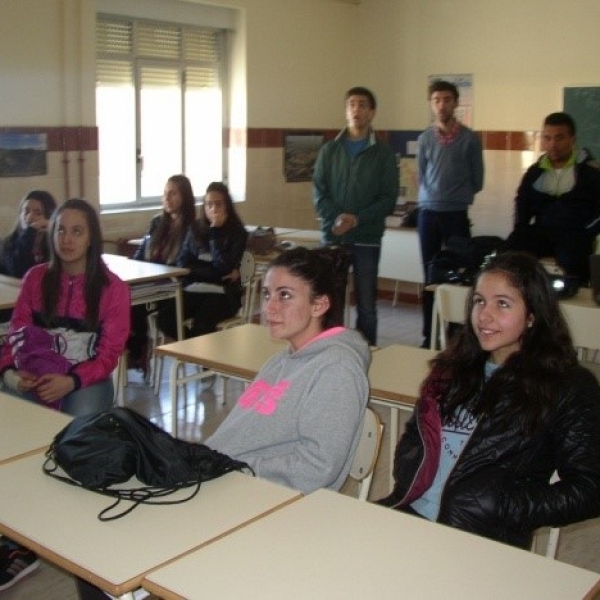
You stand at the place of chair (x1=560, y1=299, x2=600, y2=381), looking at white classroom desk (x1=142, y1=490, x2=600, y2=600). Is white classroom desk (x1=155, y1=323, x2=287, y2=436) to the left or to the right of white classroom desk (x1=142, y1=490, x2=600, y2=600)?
right

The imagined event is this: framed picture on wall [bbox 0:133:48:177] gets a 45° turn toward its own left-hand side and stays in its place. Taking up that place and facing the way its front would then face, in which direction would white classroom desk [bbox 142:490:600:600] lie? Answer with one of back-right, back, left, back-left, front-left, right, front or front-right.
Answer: front-right

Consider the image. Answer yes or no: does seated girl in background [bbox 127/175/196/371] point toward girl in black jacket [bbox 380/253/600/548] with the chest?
no

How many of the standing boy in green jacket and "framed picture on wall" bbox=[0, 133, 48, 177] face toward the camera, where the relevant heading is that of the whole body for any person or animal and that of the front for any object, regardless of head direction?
2

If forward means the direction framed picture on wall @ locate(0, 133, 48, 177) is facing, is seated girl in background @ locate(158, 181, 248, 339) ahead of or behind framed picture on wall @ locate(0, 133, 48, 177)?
ahead

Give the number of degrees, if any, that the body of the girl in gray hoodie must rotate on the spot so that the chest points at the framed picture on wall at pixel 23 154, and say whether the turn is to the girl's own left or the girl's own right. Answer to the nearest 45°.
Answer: approximately 90° to the girl's own right

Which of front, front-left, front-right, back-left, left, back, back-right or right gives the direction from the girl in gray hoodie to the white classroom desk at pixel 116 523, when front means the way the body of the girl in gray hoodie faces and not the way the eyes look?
front

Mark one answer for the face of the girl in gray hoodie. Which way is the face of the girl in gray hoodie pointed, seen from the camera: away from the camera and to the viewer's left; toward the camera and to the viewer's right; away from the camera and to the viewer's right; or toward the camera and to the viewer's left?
toward the camera and to the viewer's left

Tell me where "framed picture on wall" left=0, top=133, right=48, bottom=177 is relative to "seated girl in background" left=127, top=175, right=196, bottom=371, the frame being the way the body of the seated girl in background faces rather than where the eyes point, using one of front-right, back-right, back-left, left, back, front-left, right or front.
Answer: right

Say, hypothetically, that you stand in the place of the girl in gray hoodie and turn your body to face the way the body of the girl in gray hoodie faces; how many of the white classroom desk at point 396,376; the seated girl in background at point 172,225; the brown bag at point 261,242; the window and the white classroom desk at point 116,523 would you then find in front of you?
1

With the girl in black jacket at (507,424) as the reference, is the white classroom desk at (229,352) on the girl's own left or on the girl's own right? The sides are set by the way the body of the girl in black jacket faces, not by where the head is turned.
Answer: on the girl's own right

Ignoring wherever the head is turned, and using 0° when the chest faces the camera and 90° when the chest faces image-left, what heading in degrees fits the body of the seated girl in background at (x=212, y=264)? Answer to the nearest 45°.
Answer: approximately 45°

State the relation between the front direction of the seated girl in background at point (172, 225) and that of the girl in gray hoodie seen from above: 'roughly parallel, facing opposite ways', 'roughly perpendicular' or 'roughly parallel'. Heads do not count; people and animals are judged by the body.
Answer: roughly parallel

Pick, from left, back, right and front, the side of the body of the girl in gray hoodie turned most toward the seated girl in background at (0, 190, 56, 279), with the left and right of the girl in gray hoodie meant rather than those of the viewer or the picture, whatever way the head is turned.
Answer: right

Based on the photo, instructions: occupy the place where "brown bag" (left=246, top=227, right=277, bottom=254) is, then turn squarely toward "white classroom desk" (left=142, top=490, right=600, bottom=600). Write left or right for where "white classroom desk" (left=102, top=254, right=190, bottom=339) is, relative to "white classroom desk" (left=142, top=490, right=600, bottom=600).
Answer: right

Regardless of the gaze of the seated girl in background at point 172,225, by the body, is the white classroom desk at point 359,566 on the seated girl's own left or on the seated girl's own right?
on the seated girl's own left

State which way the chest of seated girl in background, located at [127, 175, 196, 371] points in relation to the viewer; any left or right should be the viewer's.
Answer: facing the viewer and to the left of the viewer

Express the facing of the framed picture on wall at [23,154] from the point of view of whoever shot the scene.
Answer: facing the viewer

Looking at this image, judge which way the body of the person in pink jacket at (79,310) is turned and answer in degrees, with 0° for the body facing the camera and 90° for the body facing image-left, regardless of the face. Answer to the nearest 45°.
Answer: approximately 45°
